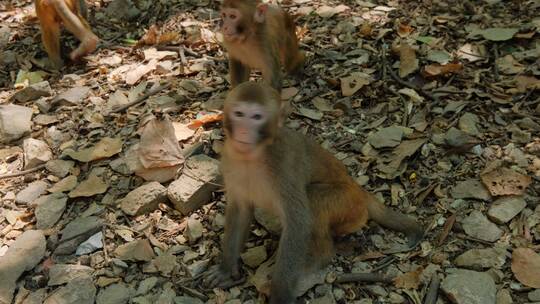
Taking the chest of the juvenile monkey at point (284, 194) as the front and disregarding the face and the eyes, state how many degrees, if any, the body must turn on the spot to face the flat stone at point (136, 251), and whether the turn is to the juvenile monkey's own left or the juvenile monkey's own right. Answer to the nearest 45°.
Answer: approximately 45° to the juvenile monkey's own right

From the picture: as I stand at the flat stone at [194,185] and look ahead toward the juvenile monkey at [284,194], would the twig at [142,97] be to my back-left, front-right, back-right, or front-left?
back-left

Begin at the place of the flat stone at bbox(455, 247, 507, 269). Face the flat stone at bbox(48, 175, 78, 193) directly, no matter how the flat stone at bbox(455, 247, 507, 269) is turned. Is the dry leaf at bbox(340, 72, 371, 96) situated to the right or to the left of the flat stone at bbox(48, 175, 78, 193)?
right

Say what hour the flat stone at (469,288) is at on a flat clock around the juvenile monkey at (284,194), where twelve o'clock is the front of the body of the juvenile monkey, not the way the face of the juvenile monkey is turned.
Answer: The flat stone is roughly at 8 o'clock from the juvenile monkey.

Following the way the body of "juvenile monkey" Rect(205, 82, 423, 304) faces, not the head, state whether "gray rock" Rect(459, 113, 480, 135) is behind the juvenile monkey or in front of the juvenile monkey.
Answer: behind

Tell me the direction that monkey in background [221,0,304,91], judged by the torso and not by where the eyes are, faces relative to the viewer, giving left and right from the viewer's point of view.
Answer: facing the viewer and to the left of the viewer

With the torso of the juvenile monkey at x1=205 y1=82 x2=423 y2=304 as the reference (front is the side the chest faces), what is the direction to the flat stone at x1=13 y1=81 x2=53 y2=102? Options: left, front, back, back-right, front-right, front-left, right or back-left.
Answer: right

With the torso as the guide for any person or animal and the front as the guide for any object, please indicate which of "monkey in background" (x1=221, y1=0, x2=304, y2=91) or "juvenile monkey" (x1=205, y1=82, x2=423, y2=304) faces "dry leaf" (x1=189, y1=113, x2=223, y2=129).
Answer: the monkey in background

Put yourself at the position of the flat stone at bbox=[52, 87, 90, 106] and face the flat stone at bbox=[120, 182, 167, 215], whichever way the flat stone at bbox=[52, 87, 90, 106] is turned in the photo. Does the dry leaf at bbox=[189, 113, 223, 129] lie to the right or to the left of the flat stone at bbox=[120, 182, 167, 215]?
left

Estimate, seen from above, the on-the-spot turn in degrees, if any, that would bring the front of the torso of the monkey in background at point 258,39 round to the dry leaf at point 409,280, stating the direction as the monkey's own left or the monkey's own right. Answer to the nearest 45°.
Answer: approximately 45° to the monkey's own left

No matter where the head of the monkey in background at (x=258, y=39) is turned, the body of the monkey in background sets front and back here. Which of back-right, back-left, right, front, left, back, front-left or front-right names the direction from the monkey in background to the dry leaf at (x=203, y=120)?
front

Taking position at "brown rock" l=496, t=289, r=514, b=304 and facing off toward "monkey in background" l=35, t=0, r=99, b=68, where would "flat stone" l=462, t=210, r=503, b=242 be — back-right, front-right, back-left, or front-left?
front-right
